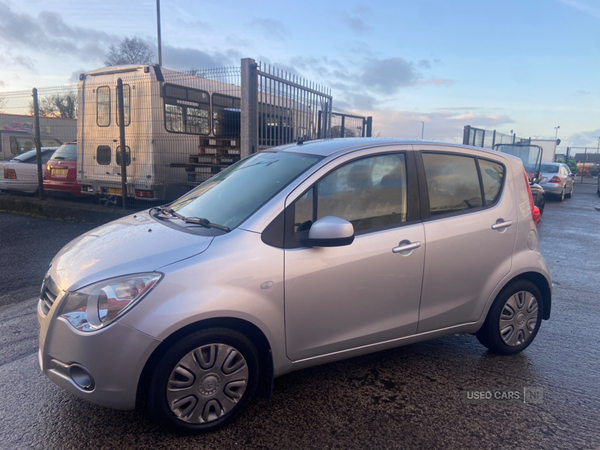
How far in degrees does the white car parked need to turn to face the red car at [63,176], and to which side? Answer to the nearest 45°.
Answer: approximately 90° to its right

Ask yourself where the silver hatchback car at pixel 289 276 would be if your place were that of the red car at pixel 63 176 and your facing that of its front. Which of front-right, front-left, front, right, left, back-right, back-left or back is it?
back-right

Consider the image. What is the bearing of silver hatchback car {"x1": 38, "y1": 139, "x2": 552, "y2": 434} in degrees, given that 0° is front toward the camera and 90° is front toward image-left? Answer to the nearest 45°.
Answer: approximately 45°

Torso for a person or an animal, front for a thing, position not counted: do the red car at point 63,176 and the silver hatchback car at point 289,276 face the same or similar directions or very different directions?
very different directions

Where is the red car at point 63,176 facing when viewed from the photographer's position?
facing away from the viewer and to the right of the viewer

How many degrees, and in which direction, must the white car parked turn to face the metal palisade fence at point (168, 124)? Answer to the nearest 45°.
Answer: approximately 90° to its right

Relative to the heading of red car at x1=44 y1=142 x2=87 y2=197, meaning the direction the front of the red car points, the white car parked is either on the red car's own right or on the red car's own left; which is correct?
on the red car's own left

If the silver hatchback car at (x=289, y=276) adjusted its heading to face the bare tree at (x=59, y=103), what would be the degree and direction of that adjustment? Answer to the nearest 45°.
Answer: approximately 90° to its right

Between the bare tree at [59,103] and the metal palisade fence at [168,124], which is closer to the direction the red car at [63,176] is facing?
the bare tree

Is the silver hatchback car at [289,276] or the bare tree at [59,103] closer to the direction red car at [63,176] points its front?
the bare tree
